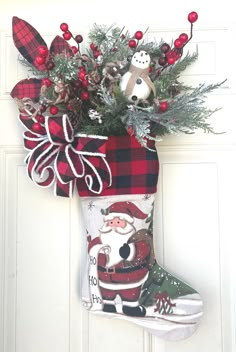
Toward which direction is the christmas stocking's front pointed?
toward the camera

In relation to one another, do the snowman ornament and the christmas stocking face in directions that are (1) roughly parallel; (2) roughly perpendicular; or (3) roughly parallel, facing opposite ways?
roughly parallel

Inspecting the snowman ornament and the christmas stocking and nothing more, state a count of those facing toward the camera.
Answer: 2

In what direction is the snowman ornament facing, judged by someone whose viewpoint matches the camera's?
facing the viewer
